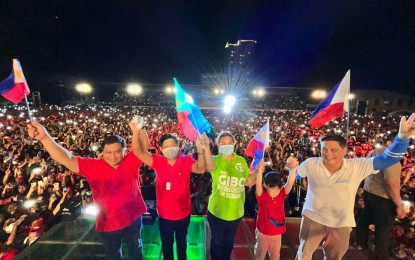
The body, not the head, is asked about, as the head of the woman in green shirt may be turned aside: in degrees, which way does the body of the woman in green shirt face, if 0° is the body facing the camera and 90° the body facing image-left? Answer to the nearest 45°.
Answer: approximately 0°

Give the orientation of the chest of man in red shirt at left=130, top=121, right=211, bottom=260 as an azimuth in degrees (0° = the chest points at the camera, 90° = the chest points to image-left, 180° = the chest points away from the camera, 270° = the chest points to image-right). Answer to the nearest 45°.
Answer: approximately 0°

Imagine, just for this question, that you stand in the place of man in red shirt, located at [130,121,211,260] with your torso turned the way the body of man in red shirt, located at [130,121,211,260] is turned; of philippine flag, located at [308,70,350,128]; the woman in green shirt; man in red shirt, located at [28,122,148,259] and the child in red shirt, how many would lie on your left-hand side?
3

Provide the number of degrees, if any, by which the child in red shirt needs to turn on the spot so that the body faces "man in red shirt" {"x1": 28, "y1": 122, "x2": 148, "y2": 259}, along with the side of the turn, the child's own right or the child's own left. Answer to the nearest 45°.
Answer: approximately 45° to the child's own right

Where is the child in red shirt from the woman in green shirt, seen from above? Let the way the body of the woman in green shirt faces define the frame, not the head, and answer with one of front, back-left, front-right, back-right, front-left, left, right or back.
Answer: left
